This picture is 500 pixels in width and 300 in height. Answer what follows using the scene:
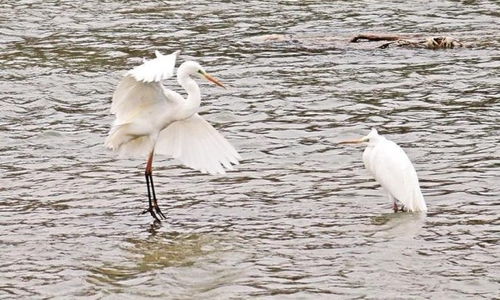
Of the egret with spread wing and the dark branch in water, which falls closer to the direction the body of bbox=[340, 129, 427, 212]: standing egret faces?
the egret with spread wing

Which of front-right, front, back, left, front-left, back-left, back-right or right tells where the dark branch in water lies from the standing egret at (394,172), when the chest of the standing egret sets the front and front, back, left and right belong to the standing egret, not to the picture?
right

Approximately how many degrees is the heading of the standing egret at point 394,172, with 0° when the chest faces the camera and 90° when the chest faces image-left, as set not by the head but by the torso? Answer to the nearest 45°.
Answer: approximately 90°

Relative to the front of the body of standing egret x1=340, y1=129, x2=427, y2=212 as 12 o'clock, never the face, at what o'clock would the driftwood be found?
The driftwood is roughly at 3 o'clock from the standing egret.

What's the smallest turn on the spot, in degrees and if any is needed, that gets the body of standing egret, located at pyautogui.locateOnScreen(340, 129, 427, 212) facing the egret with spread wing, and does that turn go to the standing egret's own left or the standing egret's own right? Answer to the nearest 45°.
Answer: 0° — it already faces it

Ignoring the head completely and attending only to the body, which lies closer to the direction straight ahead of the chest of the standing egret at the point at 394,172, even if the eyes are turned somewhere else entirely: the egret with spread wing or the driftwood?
the egret with spread wing
